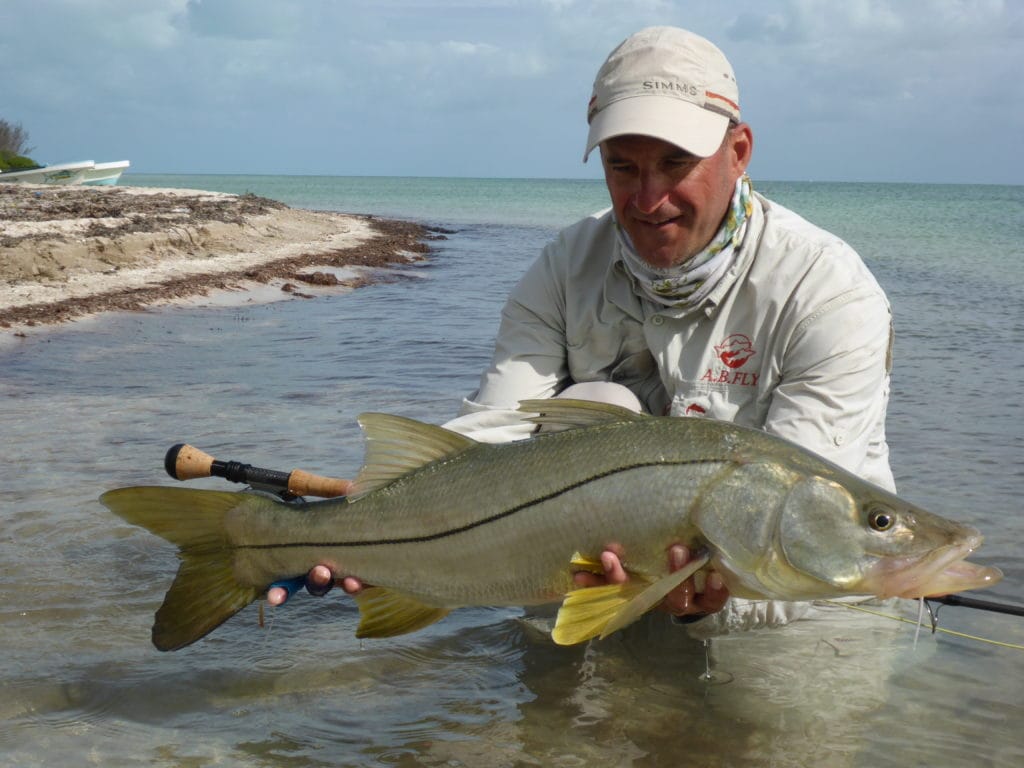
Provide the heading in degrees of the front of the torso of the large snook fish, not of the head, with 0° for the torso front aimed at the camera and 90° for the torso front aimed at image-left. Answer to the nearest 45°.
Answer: approximately 270°
